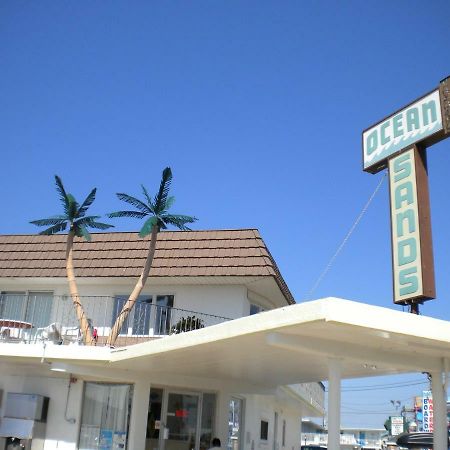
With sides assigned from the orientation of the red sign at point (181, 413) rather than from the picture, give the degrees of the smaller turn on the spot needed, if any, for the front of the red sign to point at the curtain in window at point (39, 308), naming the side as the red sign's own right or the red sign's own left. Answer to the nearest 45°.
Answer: approximately 135° to the red sign's own right

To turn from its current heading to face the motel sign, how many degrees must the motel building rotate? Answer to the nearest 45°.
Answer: approximately 45° to its left

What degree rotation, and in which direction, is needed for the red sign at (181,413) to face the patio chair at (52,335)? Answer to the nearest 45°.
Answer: approximately 45° to its right

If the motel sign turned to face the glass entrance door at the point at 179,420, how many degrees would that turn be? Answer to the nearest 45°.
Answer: approximately 45° to its right

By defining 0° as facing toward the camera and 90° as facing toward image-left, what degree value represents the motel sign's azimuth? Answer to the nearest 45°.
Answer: approximately 45°

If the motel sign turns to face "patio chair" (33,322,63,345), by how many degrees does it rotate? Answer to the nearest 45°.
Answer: approximately 45° to its right

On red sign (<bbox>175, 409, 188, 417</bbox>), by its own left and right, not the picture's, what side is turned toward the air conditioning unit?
right

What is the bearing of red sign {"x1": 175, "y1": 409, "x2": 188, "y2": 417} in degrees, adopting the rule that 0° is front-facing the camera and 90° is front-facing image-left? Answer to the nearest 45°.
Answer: approximately 0°

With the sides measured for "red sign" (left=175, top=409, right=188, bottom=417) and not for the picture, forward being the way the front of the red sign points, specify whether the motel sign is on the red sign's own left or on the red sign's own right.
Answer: on the red sign's own left
